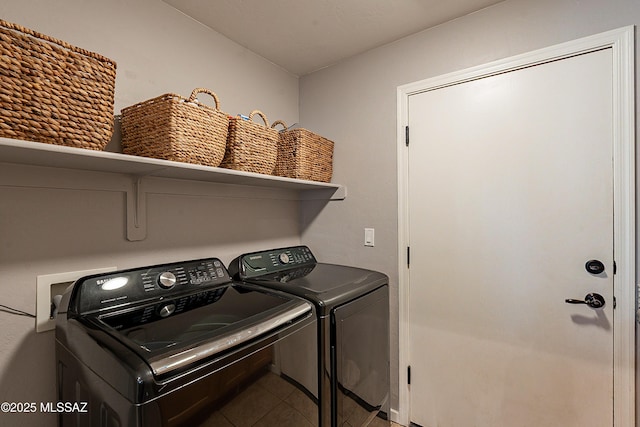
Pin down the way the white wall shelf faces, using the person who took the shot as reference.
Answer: facing the viewer and to the right of the viewer

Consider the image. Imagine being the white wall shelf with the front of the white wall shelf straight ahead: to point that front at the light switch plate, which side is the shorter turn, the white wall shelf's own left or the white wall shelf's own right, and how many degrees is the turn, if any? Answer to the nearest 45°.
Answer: approximately 45° to the white wall shelf's own left

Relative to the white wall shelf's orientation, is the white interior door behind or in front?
in front

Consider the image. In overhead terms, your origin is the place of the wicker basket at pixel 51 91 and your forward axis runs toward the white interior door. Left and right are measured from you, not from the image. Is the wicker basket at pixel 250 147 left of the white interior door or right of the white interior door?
left
